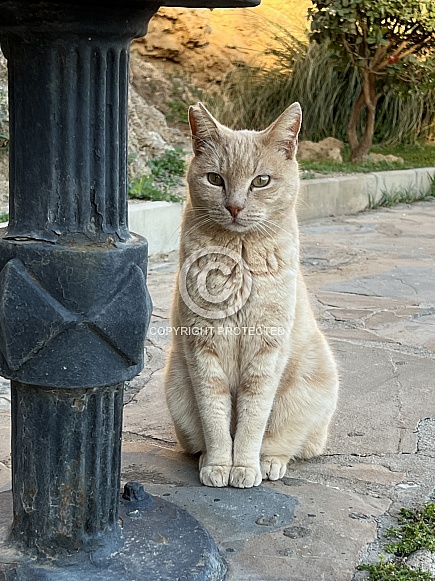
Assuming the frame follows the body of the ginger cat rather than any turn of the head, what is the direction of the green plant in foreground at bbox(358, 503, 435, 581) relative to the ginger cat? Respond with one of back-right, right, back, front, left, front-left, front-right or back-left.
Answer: front-left

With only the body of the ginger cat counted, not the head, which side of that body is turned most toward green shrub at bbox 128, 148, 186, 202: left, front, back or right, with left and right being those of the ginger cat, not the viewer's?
back

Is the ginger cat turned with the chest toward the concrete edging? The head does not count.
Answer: no

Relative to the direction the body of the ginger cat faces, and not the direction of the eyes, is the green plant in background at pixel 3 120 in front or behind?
behind

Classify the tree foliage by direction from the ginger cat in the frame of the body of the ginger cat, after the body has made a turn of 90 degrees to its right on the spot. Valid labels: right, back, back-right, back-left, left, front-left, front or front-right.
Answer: right

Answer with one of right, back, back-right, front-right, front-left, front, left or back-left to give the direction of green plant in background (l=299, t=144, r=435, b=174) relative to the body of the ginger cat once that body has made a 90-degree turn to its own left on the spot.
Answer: left

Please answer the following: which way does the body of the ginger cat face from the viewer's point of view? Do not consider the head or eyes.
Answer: toward the camera

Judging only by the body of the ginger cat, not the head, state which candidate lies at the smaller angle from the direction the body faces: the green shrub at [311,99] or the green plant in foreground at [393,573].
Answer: the green plant in foreground

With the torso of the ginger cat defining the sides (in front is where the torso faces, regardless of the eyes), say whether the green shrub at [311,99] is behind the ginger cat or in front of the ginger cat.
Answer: behind

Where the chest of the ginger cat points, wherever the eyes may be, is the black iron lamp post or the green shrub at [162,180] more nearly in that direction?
the black iron lamp post

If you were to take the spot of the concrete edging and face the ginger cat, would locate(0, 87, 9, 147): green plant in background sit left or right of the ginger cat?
right

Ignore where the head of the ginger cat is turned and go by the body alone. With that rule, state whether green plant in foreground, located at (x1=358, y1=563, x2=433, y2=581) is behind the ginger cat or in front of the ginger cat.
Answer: in front

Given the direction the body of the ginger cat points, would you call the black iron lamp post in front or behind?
in front

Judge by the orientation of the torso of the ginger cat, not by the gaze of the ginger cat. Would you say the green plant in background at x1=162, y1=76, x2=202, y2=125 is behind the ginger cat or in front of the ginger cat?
behind
